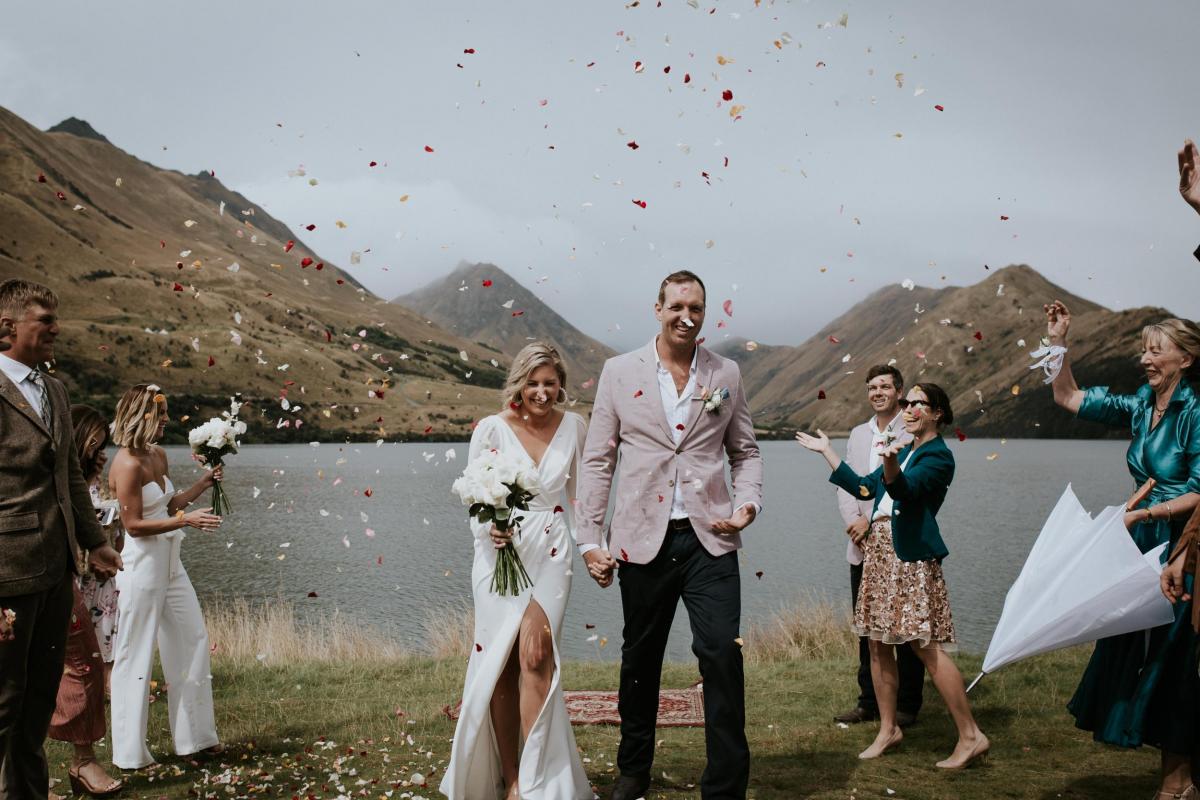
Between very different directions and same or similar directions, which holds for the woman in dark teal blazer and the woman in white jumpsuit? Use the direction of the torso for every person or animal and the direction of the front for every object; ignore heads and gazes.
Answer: very different directions

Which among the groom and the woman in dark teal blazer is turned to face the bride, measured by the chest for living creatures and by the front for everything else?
the woman in dark teal blazer

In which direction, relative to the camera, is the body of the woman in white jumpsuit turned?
to the viewer's right

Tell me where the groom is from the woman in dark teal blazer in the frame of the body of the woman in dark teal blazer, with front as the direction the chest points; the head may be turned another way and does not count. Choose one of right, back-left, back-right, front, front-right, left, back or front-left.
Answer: front

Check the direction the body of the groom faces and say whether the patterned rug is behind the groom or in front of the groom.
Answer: behind

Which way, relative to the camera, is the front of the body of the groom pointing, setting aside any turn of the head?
toward the camera

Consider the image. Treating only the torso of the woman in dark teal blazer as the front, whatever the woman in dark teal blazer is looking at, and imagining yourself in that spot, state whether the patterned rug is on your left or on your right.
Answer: on your right

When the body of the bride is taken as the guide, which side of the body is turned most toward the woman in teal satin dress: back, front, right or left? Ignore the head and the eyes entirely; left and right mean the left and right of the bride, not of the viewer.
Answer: left

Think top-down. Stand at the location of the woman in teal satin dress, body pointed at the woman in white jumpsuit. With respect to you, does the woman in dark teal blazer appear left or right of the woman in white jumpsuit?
right

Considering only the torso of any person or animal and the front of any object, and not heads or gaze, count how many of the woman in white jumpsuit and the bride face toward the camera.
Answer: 1

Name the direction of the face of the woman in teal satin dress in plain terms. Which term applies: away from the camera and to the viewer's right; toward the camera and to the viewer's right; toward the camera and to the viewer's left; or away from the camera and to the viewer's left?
toward the camera and to the viewer's left

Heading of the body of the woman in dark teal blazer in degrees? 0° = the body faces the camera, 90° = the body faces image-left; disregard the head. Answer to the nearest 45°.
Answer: approximately 45°

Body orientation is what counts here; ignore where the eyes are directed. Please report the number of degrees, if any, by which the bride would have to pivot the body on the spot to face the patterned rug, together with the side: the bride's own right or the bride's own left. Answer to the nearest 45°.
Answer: approximately 180°

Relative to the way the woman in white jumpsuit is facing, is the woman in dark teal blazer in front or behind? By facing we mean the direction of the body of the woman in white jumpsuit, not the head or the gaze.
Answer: in front

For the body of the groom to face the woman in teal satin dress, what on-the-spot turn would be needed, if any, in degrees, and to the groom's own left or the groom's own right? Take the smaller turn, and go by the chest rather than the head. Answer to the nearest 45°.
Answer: approximately 90° to the groom's own left

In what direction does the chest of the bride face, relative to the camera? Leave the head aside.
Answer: toward the camera
